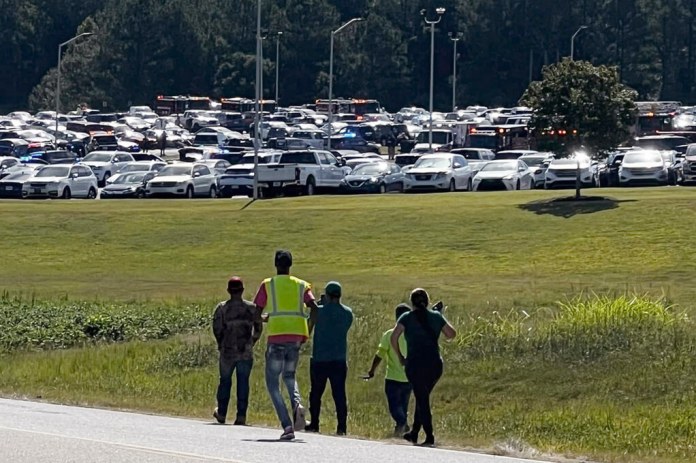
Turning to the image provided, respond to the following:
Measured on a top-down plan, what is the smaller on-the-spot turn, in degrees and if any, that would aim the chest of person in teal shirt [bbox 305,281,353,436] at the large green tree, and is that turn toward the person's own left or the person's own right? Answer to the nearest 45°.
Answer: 0° — they already face it

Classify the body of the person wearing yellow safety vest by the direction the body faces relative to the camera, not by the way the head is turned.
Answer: away from the camera

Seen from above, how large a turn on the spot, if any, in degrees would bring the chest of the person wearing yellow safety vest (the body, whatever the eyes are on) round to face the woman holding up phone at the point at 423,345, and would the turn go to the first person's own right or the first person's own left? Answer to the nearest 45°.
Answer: approximately 135° to the first person's own right

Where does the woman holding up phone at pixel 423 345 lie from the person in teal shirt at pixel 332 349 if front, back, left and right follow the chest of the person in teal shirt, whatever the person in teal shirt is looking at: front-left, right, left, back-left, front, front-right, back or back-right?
back-right

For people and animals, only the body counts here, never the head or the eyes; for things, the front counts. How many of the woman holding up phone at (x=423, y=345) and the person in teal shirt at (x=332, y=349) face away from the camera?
2

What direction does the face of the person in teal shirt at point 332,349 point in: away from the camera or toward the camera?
away from the camera

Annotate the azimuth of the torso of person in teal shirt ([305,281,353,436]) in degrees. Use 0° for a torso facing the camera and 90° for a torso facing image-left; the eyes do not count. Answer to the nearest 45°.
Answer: approximately 180°

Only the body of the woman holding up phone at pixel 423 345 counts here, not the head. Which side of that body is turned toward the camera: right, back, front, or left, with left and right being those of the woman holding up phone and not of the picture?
back
